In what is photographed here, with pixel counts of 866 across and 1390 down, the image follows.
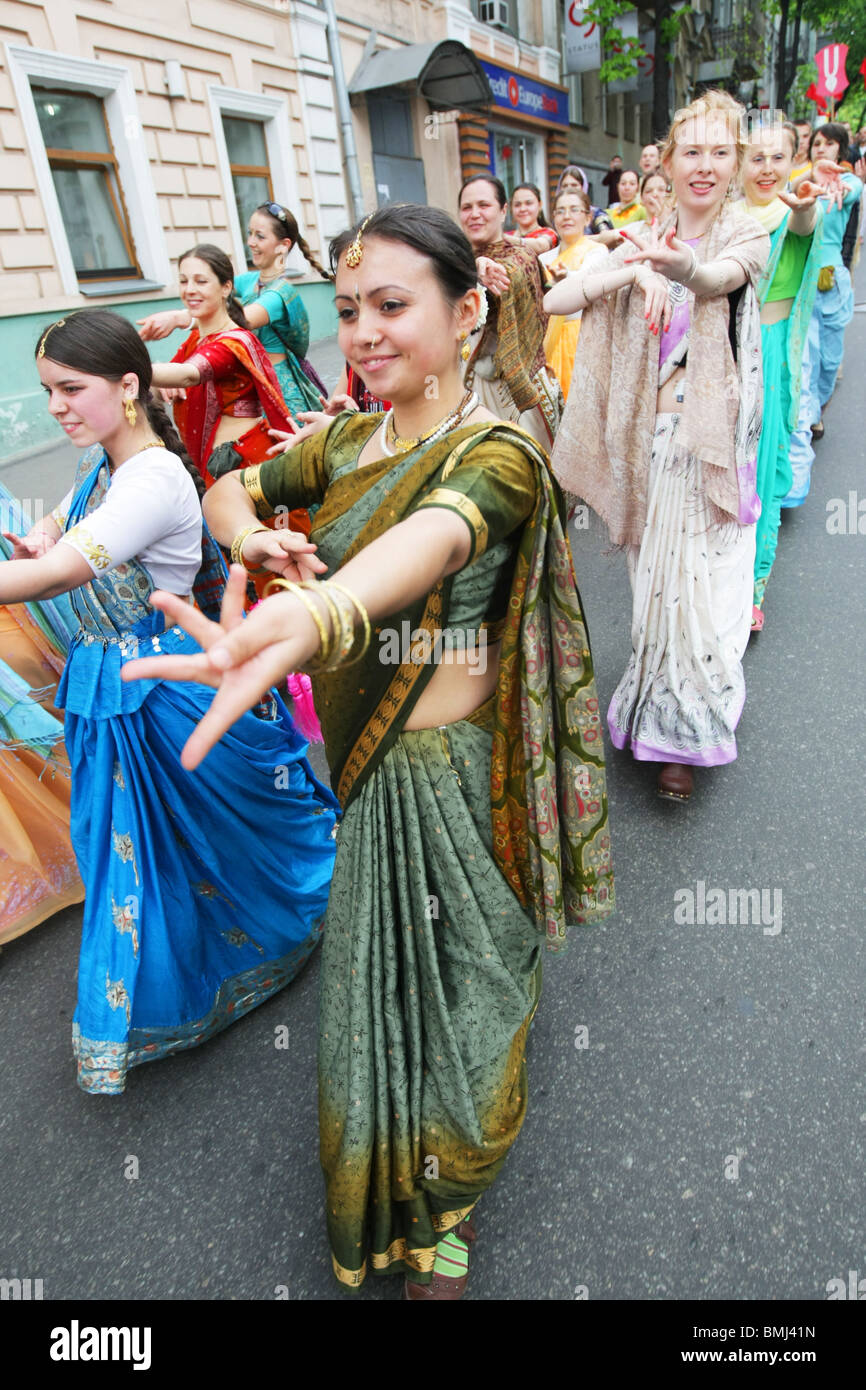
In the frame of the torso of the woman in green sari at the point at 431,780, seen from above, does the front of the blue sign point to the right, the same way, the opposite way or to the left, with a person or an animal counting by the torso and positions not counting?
to the left

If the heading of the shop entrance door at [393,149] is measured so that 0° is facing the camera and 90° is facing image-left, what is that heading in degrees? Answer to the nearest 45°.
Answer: approximately 315°

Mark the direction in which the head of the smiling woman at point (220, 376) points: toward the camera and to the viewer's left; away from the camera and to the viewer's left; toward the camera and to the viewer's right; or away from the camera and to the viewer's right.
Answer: toward the camera and to the viewer's left

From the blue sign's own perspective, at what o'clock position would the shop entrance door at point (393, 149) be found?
The shop entrance door is roughly at 2 o'clock from the blue sign.

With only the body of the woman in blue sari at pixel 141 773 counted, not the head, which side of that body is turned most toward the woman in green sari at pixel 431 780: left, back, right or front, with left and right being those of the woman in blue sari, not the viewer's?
left

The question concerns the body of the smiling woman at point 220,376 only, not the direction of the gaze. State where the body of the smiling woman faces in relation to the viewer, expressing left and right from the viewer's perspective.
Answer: facing the viewer and to the left of the viewer

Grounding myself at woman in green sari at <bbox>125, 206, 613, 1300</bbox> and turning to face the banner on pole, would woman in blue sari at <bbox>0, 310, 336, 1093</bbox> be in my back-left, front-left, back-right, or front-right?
front-left

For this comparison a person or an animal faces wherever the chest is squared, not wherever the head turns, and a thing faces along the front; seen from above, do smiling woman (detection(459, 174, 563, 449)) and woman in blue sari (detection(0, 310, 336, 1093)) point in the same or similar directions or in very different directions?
same or similar directions

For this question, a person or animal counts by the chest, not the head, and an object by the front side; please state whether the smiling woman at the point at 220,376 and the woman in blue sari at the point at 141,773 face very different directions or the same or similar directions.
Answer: same or similar directions

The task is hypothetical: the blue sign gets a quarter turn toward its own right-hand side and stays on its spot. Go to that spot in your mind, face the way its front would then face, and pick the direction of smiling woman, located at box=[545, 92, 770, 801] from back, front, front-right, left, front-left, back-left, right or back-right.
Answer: front-left

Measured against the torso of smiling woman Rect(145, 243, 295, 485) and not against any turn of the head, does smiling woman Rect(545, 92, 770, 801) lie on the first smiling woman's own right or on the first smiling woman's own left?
on the first smiling woman's own left

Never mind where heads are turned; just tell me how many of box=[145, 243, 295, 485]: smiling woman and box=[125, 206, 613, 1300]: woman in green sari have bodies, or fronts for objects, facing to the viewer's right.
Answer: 0

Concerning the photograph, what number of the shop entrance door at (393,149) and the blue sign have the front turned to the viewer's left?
0

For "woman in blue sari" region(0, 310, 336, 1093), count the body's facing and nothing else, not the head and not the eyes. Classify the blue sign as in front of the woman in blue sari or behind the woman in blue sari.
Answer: behind

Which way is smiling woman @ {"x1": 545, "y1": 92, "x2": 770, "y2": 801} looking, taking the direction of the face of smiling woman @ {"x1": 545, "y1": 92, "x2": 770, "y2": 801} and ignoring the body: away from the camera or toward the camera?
toward the camera
